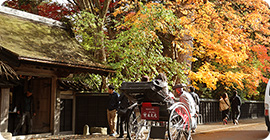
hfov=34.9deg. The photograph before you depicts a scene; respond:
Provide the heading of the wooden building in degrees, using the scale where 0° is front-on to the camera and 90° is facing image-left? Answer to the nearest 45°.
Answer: approximately 315°
